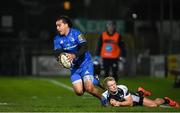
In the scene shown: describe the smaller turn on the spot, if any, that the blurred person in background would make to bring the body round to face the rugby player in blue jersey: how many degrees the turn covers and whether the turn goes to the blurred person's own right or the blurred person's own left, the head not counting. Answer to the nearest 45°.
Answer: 0° — they already face them

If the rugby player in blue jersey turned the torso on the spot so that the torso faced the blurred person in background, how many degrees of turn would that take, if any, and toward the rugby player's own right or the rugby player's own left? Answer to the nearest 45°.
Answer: approximately 135° to the rugby player's own right

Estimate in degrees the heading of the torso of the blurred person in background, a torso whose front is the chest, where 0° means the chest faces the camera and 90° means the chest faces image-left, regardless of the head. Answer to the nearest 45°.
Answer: approximately 0°

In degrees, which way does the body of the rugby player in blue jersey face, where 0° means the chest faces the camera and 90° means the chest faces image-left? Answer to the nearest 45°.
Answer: approximately 45°
